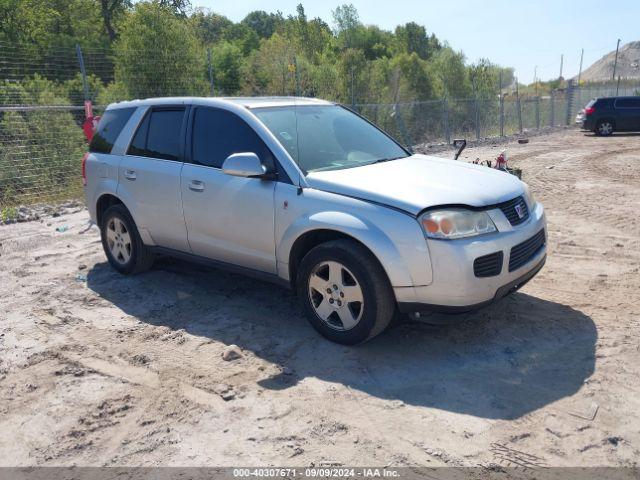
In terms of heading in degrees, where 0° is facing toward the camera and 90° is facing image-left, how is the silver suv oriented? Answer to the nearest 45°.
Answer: approximately 315°

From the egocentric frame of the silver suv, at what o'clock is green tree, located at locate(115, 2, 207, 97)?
The green tree is roughly at 7 o'clock from the silver suv.

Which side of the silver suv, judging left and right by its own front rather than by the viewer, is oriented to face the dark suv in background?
left

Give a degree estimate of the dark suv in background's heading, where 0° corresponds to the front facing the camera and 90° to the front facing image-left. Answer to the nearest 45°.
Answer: approximately 270°

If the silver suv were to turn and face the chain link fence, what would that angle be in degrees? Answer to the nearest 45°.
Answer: approximately 180°
